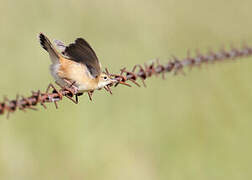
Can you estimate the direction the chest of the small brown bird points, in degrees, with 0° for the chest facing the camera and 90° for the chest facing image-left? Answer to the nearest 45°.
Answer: approximately 270°
